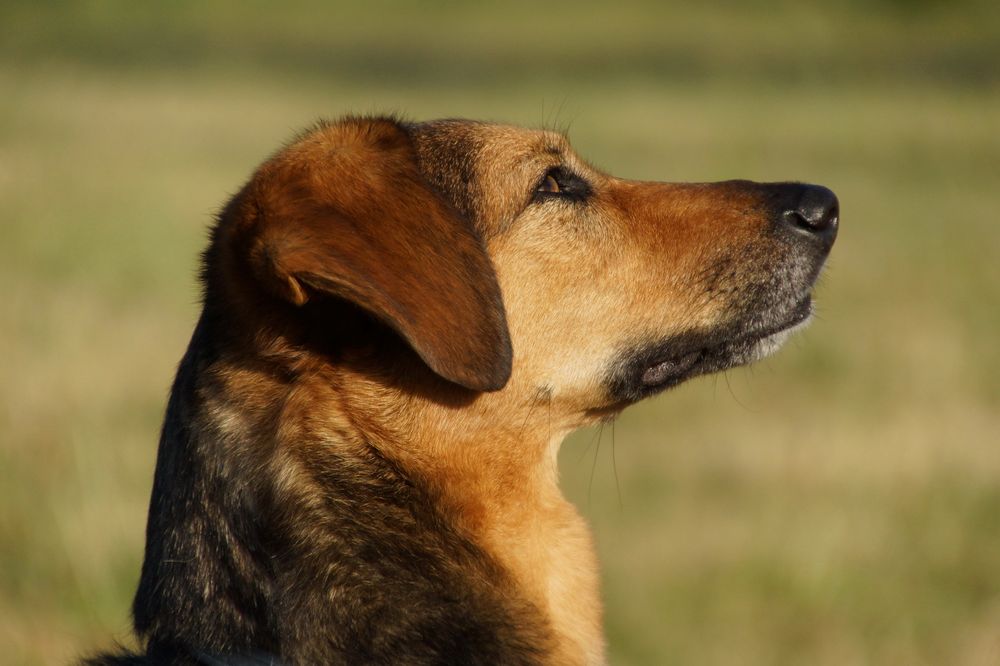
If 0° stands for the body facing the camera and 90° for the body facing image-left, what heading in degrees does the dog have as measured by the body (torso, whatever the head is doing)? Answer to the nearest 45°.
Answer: approximately 270°
